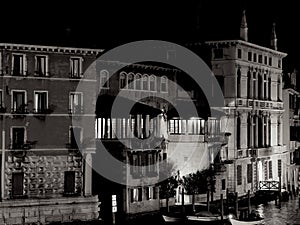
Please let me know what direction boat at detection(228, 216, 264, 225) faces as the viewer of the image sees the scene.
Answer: facing to the left of the viewer

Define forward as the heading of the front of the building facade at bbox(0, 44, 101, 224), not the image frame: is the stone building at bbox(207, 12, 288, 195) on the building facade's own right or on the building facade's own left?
on the building facade's own left

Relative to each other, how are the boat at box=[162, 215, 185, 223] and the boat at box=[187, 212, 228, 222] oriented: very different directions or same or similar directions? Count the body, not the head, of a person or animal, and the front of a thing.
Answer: same or similar directions

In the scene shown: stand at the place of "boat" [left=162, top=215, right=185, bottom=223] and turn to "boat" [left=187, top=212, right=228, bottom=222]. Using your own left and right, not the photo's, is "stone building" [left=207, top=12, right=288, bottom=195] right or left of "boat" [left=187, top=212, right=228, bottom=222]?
left

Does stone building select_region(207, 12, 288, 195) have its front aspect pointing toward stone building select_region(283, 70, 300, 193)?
no

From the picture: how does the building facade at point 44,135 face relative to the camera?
toward the camera

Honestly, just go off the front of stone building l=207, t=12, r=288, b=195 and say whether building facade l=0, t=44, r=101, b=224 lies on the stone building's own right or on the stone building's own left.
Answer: on the stone building's own right

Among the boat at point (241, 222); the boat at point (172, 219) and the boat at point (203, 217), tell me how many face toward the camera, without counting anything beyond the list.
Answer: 0

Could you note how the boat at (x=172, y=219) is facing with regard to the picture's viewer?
facing to the left of the viewer

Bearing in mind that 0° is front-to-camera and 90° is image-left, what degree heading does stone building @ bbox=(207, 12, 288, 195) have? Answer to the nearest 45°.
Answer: approximately 315°

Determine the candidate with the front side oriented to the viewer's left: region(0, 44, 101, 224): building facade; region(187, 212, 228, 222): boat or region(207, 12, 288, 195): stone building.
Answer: the boat

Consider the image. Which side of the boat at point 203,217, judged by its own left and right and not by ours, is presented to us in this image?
left

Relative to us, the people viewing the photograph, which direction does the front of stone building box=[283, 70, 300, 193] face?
facing the viewer and to the right of the viewer

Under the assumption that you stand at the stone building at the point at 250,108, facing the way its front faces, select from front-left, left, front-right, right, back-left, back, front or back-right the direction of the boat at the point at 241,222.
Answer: front-right
